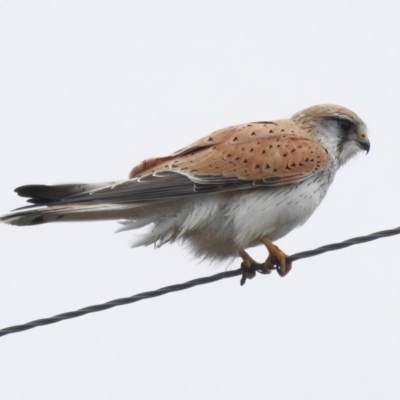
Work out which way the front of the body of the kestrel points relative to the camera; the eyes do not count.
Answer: to the viewer's right
